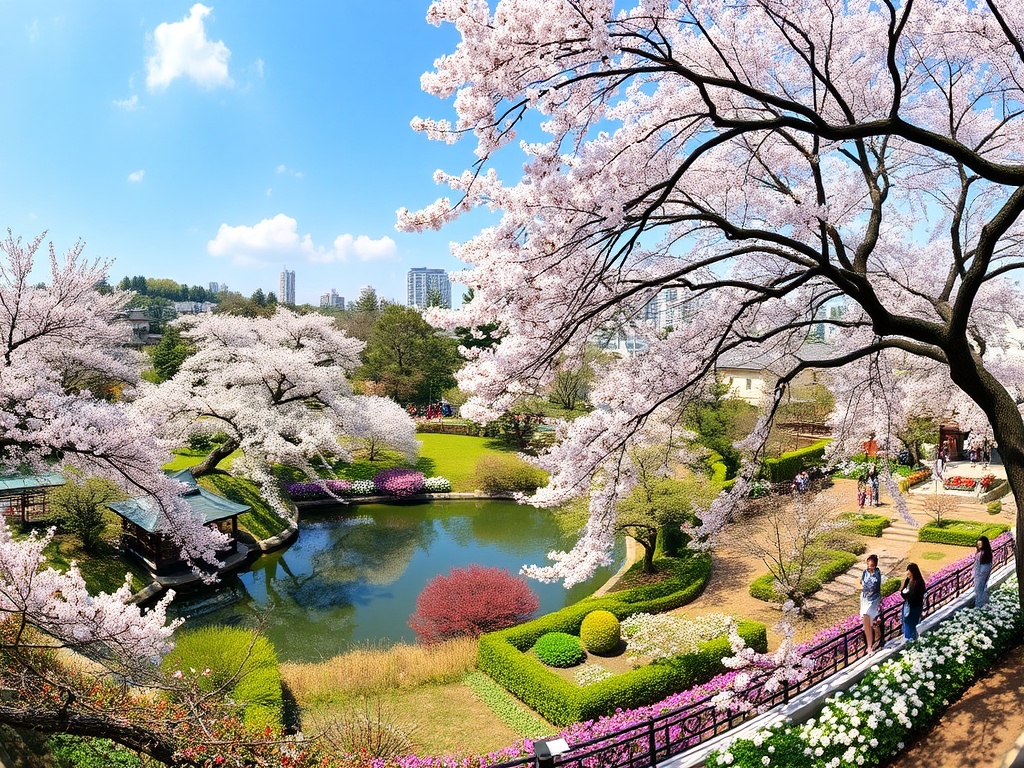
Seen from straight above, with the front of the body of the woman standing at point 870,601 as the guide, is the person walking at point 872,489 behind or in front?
behind

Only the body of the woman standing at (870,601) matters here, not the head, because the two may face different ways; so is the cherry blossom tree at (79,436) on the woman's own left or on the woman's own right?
on the woman's own right

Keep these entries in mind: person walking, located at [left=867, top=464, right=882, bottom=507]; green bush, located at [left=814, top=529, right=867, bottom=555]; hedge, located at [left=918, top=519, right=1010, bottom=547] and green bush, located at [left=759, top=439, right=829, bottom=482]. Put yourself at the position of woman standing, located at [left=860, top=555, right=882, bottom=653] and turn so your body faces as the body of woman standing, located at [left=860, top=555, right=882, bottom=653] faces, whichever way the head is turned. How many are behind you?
4

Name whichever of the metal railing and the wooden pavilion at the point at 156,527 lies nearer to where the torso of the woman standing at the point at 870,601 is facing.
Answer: the metal railing

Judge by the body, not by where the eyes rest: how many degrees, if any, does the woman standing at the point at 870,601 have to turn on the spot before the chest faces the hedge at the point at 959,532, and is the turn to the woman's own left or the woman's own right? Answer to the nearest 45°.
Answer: approximately 180°

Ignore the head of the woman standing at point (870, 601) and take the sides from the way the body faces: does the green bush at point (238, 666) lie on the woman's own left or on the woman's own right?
on the woman's own right

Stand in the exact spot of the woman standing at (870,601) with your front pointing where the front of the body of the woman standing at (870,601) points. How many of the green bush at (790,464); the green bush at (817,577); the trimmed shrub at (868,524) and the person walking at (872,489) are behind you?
4

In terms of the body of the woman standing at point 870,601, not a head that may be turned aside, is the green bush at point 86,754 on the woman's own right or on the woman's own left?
on the woman's own right

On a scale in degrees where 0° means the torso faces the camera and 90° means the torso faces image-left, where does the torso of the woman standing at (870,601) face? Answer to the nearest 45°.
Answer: approximately 0°

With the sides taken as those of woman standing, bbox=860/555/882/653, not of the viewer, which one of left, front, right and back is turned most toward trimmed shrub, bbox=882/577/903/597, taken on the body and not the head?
back

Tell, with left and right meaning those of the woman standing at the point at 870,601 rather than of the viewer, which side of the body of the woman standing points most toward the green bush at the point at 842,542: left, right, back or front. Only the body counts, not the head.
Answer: back
